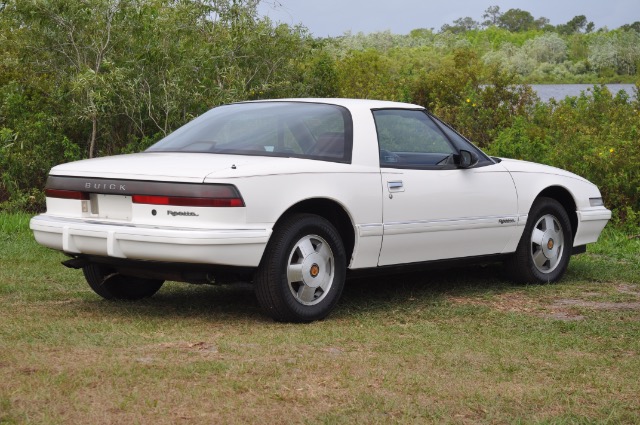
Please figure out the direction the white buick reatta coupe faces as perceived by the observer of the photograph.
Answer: facing away from the viewer and to the right of the viewer
